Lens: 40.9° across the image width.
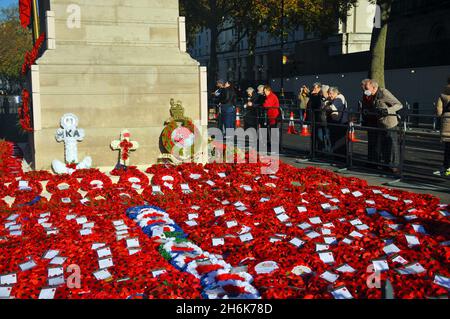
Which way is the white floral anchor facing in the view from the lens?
facing the viewer

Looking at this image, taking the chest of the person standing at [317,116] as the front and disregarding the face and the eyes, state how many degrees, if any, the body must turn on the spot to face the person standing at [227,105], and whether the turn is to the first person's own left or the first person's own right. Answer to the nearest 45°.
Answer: approximately 90° to the first person's own right

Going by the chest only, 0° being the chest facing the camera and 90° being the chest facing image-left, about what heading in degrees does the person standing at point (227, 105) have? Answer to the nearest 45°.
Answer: approximately 45°

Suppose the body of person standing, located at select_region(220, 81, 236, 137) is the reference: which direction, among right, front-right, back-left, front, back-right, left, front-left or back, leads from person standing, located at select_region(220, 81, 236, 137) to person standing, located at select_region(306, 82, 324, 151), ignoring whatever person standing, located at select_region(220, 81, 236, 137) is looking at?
left

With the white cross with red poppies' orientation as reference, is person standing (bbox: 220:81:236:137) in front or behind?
behind

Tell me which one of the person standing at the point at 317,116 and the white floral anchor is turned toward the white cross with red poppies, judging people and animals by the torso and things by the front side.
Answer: the person standing

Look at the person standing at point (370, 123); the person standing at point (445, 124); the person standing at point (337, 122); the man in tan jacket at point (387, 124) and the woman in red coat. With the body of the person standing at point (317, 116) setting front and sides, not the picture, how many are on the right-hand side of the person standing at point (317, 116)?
1

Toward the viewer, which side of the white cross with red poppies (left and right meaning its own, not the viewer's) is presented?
front
